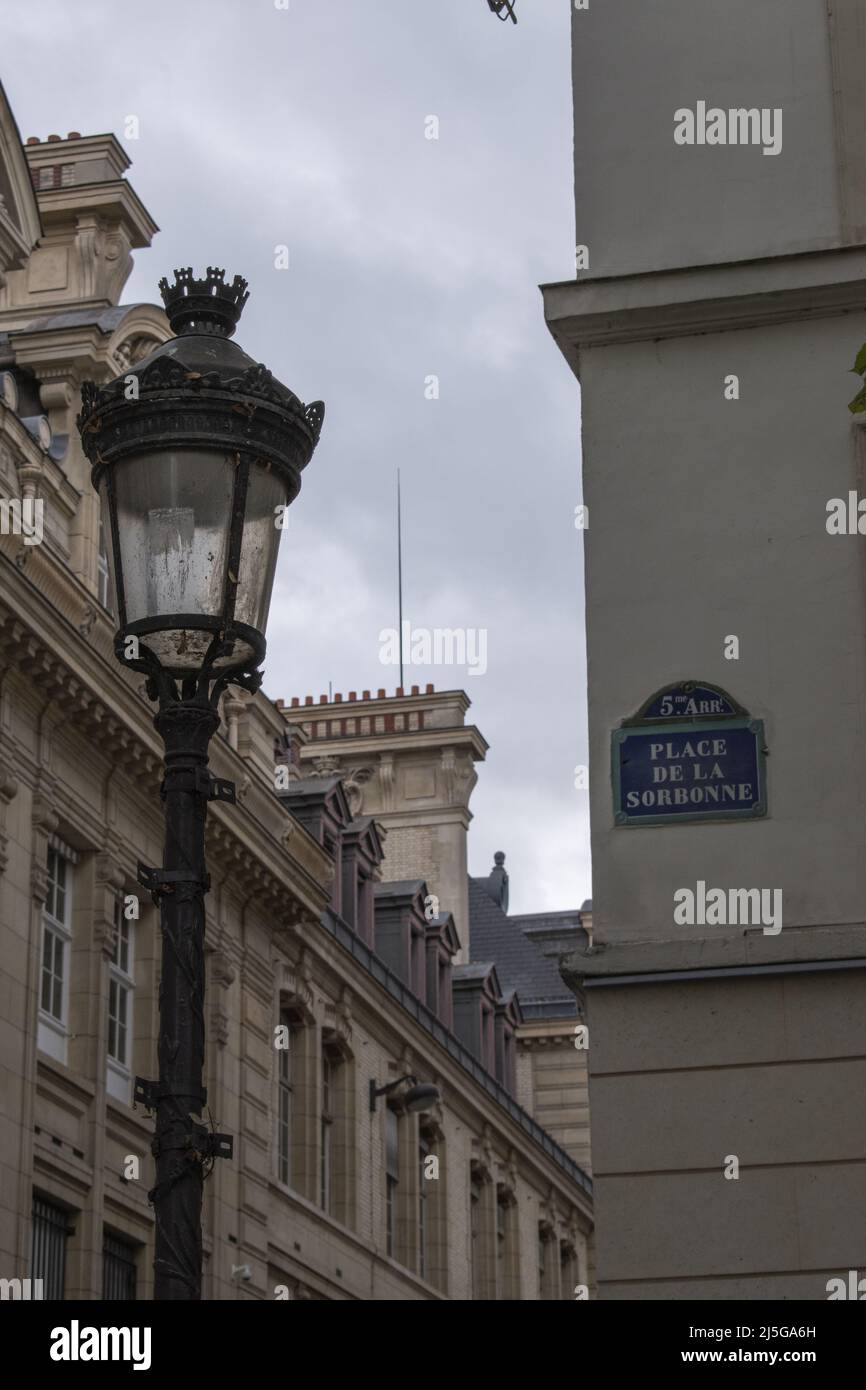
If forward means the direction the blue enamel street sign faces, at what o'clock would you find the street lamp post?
The street lamp post is roughly at 1 o'clock from the blue enamel street sign.

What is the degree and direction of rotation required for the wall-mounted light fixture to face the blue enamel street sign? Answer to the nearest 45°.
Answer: approximately 90° to its right

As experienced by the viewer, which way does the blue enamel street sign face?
facing the viewer

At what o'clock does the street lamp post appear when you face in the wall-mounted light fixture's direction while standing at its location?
The street lamp post is roughly at 3 o'clock from the wall-mounted light fixture.

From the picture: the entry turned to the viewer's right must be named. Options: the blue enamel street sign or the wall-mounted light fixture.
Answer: the wall-mounted light fixture

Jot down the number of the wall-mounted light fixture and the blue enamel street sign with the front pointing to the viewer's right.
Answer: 1

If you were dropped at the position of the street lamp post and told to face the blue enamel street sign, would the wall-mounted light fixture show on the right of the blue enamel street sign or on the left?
left

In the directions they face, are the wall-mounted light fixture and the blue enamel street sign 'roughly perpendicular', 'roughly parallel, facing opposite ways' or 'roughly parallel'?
roughly perpendicular

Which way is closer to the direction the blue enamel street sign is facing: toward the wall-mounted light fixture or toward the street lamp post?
the street lamp post

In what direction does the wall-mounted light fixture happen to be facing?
to the viewer's right

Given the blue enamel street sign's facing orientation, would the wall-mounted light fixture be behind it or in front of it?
behind
